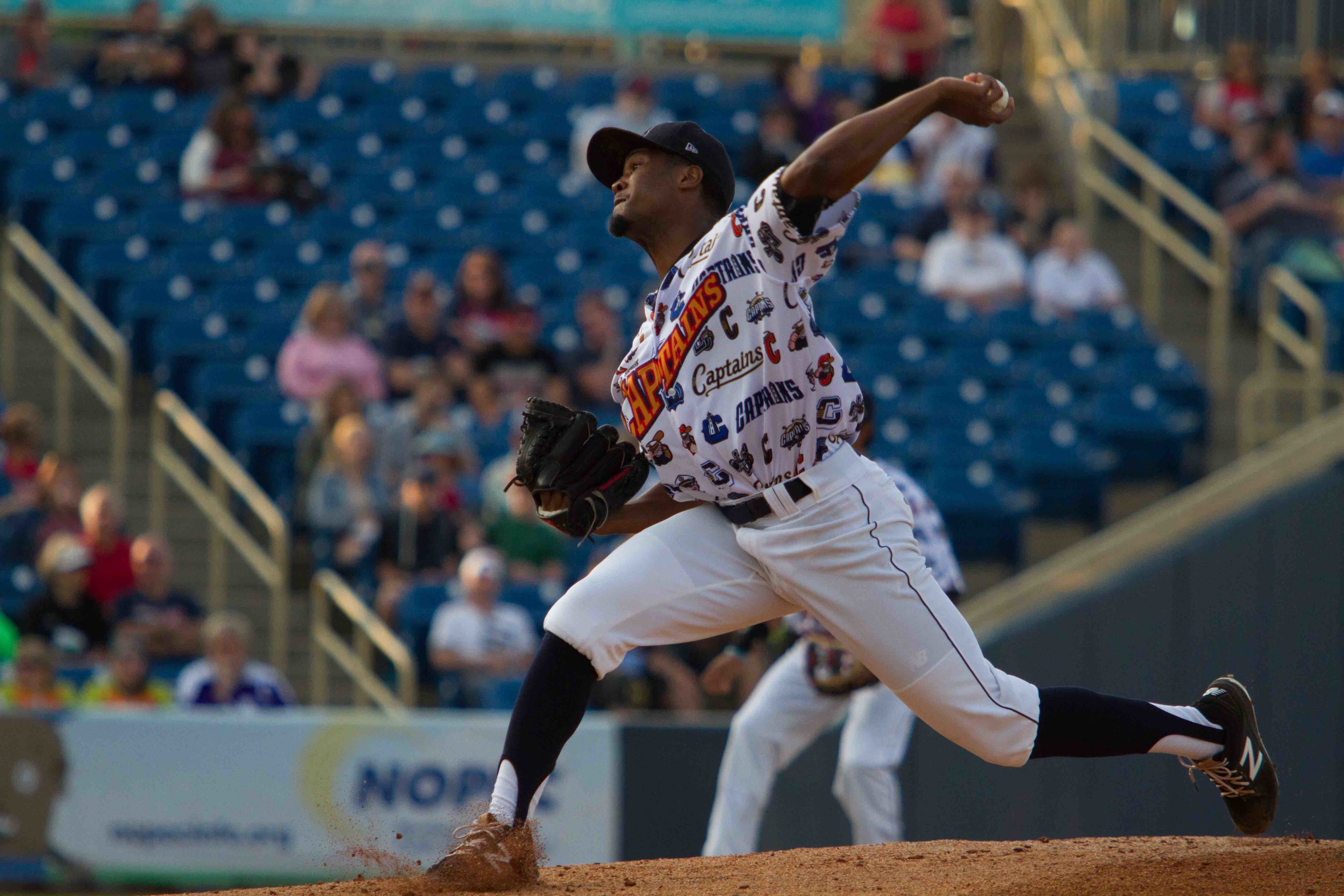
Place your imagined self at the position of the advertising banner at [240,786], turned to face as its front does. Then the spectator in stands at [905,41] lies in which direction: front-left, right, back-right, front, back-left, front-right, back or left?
back-left

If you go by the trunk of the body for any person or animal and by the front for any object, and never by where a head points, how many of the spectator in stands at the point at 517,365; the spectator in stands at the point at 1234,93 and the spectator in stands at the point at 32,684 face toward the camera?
3

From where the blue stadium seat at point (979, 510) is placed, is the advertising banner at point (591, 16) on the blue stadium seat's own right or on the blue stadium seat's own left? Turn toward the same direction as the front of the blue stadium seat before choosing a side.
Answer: on the blue stadium seat's own right

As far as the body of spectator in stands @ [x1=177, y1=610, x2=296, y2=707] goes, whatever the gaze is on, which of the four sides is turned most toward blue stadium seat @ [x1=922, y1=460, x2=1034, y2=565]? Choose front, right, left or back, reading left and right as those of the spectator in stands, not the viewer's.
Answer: left

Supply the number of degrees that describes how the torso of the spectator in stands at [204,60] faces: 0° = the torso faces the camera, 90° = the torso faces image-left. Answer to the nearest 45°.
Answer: approximately 0°

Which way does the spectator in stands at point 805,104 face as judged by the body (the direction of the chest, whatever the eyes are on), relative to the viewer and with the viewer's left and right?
facing the viewer

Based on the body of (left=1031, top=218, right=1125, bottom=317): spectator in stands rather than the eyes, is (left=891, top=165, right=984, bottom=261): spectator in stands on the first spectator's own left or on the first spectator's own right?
on the first spectator's own right

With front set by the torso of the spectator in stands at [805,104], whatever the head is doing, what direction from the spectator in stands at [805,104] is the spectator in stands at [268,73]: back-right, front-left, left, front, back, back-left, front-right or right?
right

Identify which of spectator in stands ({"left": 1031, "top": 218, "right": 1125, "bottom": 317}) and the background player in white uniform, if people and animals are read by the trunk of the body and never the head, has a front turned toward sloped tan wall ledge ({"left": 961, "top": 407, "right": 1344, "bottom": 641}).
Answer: the spectator in stands

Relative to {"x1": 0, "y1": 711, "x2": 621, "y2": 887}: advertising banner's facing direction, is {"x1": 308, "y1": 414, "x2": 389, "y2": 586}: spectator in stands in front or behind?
behind

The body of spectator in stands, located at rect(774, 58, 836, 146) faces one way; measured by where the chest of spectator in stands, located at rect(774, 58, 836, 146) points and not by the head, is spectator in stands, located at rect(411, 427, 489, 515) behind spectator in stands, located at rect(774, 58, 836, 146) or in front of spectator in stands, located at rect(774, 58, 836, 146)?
in front
